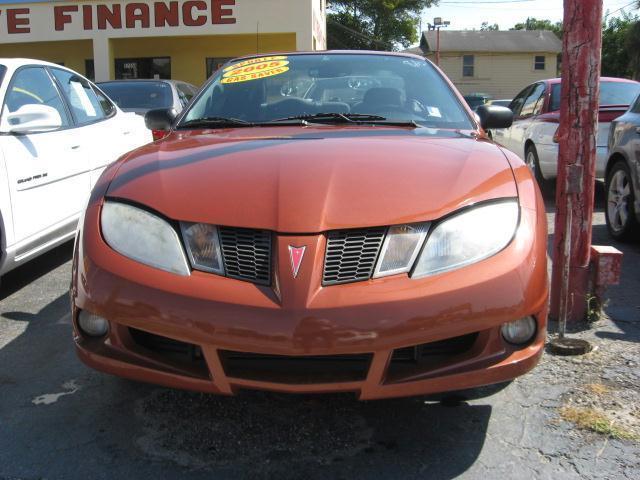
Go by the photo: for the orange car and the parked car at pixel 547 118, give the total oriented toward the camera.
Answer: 1

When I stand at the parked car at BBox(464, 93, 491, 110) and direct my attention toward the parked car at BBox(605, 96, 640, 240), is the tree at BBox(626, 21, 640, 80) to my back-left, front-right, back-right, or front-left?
back-left

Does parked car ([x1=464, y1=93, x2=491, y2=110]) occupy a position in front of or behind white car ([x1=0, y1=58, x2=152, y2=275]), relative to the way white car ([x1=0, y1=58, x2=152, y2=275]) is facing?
behind

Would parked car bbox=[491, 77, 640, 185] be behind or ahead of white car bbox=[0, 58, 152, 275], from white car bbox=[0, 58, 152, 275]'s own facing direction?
behind

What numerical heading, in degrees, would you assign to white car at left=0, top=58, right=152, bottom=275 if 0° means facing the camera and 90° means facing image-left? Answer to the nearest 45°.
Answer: approximately 45°

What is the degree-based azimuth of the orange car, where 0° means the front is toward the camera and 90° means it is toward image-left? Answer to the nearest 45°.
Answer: approximately 0°

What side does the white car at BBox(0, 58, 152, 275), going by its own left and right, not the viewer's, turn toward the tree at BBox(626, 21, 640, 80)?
back

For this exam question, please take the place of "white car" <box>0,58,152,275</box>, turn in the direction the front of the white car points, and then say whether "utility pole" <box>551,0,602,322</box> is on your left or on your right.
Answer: on your left

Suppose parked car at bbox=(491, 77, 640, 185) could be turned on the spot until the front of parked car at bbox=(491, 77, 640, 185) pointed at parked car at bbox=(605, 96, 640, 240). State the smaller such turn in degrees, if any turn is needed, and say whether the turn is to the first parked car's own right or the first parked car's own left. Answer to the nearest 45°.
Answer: approximately 135° to the first parked car's own left
